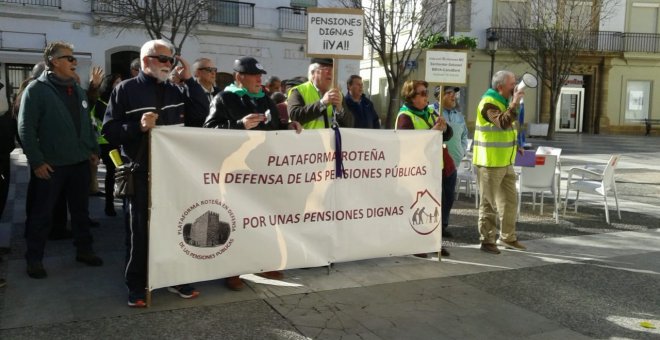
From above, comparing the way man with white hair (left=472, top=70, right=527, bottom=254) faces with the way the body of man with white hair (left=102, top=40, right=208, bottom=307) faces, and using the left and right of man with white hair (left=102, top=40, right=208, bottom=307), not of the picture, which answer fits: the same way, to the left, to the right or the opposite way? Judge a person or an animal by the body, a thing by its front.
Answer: the same way

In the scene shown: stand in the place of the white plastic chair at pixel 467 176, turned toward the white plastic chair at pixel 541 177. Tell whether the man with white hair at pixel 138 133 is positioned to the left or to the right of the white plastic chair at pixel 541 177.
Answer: right

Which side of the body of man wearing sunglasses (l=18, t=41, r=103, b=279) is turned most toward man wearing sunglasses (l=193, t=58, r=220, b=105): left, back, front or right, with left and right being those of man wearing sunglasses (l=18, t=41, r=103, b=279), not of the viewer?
left

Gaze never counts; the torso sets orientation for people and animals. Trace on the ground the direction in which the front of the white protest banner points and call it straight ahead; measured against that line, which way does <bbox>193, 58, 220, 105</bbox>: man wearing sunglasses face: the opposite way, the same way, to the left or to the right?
the same way

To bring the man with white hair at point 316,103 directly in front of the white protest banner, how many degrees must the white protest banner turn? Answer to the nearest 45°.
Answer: approximately 135° to its left

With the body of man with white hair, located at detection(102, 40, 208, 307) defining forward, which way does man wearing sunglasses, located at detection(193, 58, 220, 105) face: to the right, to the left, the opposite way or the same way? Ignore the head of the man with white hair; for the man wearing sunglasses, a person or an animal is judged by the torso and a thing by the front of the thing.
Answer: the same way

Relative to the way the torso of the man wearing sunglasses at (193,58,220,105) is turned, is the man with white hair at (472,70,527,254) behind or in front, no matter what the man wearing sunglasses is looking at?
in front

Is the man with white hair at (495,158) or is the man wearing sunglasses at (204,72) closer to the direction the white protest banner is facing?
the man with white hair

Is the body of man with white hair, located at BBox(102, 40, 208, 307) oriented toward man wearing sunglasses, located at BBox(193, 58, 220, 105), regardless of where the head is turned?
no

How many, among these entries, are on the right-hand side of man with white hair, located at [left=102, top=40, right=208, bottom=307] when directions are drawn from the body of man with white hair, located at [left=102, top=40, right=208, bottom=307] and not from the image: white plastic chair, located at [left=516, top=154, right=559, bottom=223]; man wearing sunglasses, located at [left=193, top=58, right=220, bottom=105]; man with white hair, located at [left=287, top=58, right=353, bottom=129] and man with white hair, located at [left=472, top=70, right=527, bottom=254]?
0

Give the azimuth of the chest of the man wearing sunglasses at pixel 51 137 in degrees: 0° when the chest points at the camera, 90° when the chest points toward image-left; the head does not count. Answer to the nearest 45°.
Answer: approximately 315°

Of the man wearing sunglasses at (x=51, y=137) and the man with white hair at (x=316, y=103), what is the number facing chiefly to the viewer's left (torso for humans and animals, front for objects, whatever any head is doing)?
0

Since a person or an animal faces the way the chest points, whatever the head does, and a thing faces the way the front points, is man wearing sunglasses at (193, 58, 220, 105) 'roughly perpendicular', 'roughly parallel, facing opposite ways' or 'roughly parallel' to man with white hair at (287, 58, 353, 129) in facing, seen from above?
roughly parallel

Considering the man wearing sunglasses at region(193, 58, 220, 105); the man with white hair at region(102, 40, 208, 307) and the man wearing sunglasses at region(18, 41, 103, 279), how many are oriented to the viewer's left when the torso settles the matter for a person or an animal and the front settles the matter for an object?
0

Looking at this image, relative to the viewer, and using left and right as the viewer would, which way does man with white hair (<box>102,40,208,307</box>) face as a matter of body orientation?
facing the viewer and to the right of the viewer

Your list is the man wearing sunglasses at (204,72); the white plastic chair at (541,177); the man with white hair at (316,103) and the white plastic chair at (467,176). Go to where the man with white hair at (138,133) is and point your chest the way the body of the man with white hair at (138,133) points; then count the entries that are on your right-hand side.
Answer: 0

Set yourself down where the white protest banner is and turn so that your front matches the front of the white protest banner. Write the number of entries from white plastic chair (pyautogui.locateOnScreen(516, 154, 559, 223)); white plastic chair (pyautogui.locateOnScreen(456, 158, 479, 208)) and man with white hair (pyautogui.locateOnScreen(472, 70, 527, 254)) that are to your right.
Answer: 0

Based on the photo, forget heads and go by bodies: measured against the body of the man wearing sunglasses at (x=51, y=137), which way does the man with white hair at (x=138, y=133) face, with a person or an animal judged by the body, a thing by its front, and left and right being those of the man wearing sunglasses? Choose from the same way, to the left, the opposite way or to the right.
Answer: the same way
